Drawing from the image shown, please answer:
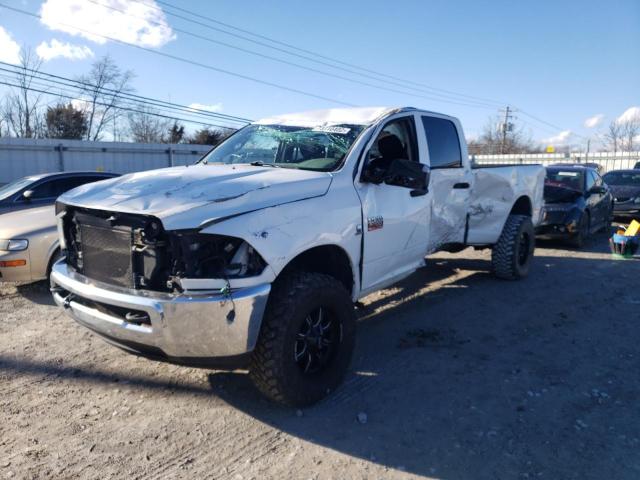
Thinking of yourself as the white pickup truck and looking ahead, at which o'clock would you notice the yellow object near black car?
The yellow object near black car is roughly at 6 o'clock from the white pickup truck.

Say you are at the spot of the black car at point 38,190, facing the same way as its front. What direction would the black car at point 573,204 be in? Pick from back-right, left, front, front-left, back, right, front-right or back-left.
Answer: back-left

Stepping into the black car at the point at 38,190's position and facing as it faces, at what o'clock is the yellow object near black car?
The yellow object near black car is roughly at 8 o'clock from the black car.

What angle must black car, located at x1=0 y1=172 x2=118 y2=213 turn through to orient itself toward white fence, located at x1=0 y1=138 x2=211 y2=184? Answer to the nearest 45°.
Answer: approximately 135° to its right

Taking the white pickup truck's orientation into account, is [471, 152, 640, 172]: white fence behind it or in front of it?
behind

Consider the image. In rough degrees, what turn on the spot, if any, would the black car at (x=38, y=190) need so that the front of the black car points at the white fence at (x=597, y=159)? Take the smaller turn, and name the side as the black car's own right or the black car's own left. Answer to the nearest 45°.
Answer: approximately 180°

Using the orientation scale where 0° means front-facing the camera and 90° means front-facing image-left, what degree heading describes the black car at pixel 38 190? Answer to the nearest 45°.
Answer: approximately 45°

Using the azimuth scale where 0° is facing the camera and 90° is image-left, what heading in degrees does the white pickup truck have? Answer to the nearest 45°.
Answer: approximately 45°

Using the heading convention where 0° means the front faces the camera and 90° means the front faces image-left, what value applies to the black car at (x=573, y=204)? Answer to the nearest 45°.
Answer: approximately 45°

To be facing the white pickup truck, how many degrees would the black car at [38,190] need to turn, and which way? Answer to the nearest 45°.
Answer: approximately 45° to its left
